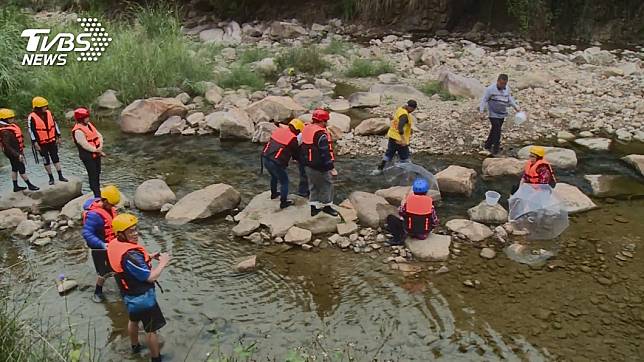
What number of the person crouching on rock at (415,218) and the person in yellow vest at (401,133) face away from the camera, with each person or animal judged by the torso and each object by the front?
1

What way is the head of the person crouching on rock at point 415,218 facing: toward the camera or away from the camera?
away from the camera

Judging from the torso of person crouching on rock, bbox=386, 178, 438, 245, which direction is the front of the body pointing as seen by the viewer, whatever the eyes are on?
away from the camera

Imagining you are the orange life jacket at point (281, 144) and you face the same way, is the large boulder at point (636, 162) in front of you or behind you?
in front

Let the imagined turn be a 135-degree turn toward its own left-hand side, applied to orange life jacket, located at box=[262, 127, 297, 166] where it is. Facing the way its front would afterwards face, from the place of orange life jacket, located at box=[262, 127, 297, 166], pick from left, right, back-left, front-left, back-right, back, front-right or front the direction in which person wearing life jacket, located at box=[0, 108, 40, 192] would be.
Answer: front

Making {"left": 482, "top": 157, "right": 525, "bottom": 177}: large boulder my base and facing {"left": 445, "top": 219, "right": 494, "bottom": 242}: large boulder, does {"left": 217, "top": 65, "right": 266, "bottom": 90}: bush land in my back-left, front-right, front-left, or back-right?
back-right

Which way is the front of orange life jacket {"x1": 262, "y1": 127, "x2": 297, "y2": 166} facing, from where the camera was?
facing away from the viewer and to the right of the viewer

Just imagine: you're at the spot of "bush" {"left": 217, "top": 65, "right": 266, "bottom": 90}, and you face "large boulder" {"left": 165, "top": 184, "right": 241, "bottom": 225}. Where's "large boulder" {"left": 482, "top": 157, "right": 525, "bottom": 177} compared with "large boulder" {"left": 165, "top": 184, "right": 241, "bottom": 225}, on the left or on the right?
left

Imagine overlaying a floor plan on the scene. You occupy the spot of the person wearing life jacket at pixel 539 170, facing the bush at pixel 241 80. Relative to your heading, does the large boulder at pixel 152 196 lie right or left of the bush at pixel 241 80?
left

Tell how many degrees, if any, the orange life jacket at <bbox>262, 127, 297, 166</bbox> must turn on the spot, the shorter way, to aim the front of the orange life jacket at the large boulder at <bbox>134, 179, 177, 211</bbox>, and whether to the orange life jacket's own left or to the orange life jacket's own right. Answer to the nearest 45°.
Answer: approximately 135° to the orange life jacket's own left

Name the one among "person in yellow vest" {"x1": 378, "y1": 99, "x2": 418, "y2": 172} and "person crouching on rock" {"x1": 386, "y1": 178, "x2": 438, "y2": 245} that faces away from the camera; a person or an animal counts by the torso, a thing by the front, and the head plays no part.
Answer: the person crouching on rock

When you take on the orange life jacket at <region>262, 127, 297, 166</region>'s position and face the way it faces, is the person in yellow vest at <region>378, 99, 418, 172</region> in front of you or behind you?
in front
